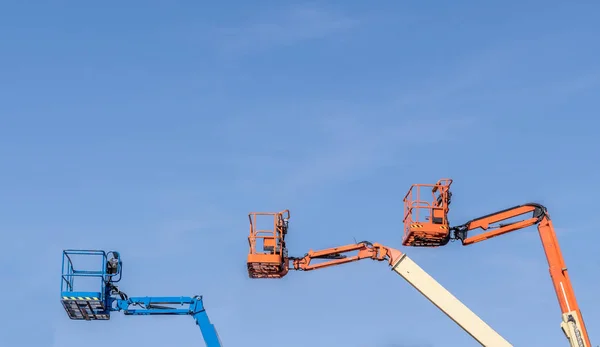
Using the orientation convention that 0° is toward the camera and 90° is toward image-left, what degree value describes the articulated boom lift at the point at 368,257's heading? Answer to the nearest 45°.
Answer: approximately 90°

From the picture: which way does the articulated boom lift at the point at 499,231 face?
to the viewer's left
